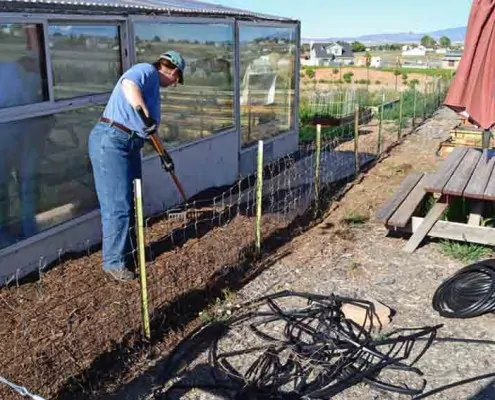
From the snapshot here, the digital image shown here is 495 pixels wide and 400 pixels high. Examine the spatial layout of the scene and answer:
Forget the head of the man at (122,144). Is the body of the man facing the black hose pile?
no

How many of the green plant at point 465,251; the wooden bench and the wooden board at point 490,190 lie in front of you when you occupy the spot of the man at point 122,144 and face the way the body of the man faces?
3

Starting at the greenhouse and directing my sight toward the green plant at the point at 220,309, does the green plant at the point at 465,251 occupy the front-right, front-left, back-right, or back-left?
front-left

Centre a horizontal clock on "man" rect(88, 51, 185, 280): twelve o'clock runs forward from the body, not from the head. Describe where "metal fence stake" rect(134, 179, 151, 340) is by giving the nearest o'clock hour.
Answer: The metal fence stake is roughly at 3 o'clock from the man.

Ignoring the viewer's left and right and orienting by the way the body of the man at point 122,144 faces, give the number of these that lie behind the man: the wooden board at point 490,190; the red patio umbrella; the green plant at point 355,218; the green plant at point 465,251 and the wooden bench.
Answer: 0

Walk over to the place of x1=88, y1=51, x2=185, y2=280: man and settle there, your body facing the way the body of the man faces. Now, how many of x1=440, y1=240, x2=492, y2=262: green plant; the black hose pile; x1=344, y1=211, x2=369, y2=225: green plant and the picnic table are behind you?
0

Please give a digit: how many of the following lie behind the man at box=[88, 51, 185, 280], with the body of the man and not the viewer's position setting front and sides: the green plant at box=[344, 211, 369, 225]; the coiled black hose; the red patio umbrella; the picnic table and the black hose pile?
0

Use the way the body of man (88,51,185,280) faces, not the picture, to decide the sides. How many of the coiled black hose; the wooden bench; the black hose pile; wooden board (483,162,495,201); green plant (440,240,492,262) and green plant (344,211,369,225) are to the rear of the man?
0

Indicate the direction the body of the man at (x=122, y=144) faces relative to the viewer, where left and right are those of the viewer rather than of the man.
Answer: facing to the right of the viewer

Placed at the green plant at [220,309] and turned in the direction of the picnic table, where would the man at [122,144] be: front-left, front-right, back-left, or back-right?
back-left

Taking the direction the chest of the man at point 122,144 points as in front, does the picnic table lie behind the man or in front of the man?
in front

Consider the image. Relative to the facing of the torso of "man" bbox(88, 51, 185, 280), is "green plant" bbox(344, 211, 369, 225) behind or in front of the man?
in front

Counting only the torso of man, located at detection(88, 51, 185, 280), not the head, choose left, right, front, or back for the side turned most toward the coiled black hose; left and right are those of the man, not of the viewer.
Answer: front

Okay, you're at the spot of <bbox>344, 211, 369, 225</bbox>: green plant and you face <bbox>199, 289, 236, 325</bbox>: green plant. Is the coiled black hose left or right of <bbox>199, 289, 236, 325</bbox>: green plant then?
left
